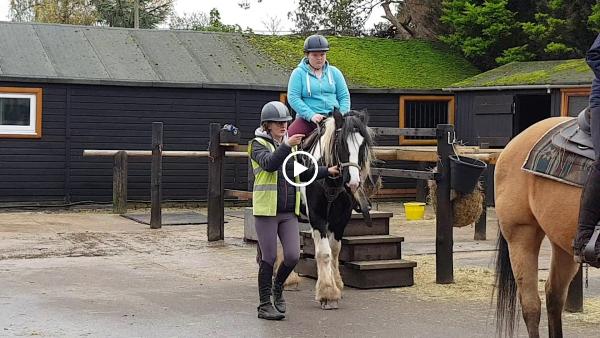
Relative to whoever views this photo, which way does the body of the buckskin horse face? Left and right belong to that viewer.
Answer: facing away from the viewer and to the right of the viewer

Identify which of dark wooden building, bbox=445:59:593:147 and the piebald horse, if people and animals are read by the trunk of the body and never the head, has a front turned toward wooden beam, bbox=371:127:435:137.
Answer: the dark wooden building

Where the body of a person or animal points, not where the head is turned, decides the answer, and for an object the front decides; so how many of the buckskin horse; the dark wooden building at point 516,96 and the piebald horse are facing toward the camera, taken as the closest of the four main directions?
2

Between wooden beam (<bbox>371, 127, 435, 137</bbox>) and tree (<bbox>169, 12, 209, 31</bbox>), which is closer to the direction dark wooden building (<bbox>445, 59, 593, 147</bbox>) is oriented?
the wooden beam

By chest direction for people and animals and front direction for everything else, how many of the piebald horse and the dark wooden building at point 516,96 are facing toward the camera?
2

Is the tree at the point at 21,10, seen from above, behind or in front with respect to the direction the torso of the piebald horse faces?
behind

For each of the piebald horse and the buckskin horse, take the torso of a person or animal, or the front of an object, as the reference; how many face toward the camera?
1

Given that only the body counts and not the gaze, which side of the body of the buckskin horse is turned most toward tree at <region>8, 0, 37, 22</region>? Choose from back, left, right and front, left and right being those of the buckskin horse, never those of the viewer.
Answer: left

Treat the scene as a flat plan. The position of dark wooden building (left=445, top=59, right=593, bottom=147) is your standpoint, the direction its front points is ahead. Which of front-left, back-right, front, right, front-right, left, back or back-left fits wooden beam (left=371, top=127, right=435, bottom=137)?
front

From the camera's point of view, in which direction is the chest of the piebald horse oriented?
toward the camera

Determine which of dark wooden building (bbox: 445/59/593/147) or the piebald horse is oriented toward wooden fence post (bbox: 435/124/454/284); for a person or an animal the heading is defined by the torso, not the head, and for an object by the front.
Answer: the dark wooden building

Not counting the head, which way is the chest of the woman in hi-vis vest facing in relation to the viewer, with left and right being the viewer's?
facing the viewer and to the right of the viewer

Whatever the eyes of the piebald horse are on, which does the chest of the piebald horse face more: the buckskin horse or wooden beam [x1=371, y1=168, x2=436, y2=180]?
the buckskin horse

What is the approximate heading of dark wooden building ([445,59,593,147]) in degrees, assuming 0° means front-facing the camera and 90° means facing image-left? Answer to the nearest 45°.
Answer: approximately 0°

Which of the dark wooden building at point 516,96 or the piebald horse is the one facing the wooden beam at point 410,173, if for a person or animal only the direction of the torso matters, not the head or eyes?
the dark wooden building

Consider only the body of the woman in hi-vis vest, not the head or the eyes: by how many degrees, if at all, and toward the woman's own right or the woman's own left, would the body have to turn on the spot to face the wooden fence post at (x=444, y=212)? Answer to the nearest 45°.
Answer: approximately 90° to the woman's own left
